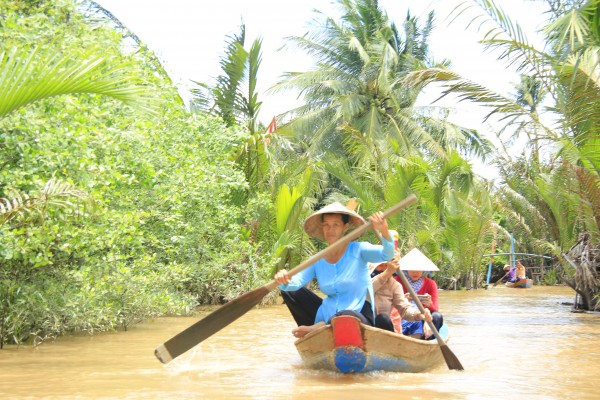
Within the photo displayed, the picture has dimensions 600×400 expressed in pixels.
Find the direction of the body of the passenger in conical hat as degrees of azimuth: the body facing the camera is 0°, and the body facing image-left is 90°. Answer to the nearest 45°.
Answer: approximately 45°

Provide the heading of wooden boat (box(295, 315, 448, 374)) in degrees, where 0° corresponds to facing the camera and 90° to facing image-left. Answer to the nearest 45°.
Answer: approximately 45°

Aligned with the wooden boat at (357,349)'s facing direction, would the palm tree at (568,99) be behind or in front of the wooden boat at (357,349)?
behind

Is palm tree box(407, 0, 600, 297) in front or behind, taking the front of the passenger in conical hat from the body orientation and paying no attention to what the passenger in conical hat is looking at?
behind

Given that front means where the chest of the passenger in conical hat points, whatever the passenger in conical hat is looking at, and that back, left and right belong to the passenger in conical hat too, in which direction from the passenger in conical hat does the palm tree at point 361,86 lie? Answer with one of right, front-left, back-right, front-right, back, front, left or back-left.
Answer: back-right

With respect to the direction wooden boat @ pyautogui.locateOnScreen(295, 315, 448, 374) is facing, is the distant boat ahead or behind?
behind
